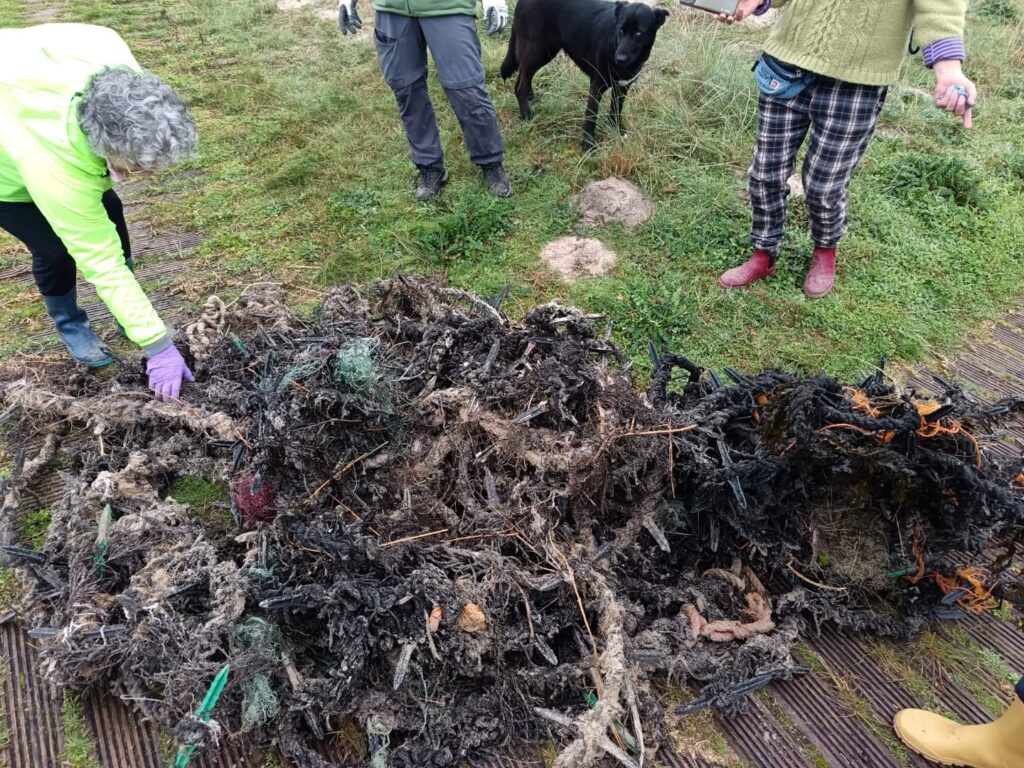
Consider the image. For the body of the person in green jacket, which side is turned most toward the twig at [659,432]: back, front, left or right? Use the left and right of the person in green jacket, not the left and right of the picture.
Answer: front

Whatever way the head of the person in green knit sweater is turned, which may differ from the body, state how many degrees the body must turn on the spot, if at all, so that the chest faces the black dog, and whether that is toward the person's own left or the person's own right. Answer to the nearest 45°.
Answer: approximately 90° to the person's own right

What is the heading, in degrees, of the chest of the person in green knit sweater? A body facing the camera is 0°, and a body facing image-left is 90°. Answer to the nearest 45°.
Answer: approximately 45°

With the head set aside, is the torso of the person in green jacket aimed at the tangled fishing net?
yes

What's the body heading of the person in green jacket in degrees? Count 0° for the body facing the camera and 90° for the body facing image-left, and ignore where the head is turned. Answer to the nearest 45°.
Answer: approximately 0°

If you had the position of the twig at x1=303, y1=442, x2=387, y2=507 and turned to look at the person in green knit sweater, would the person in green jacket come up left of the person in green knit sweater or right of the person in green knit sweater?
left

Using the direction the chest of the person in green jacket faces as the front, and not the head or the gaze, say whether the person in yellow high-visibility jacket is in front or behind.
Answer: in front

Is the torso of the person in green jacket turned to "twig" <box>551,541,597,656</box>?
yes

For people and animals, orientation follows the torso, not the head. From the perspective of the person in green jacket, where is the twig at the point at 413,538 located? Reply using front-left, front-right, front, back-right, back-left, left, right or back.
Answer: front

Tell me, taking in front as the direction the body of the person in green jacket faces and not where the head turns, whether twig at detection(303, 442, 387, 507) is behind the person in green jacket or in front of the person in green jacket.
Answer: in front
